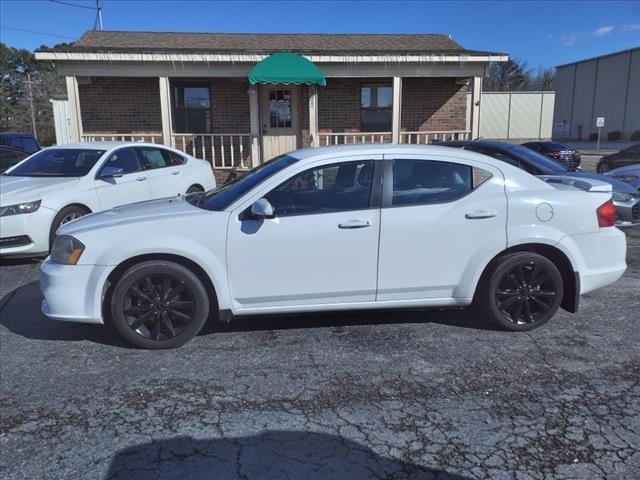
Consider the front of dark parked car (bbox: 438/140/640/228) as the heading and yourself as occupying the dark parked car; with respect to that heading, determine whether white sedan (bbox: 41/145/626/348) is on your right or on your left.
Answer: on your right

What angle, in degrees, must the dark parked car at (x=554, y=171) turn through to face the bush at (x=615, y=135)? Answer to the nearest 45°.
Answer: approximately 135° to its left

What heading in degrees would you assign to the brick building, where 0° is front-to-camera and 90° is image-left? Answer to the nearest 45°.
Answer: approximately 0°

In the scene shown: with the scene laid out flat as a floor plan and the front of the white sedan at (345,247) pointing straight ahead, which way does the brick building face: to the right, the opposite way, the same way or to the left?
to the left

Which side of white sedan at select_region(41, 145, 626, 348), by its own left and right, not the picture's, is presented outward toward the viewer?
left

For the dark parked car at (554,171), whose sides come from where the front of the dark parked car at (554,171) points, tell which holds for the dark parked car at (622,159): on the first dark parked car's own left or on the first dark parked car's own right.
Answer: on the first dark parked car's own left
